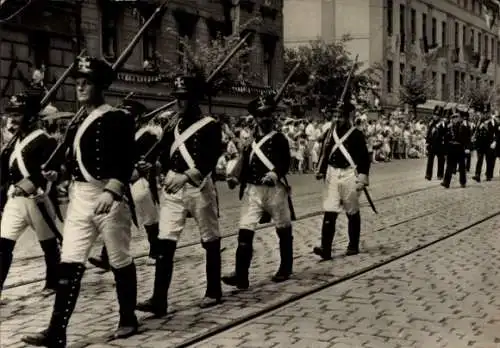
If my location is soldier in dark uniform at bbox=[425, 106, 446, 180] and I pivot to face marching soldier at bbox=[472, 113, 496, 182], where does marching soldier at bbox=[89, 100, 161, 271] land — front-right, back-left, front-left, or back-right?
back-right

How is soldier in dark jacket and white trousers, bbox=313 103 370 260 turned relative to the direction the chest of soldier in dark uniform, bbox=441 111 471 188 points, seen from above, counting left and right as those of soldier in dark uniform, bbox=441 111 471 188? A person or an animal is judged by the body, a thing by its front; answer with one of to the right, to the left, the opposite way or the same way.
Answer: the same way

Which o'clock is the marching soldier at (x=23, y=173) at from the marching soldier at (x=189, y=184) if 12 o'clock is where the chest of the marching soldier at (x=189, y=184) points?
the marching soldier at (x=23, y=173) is roughly at 2 o'clock from the marching soldier at (x=189, y=184).

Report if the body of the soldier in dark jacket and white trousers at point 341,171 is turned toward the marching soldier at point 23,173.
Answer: yes

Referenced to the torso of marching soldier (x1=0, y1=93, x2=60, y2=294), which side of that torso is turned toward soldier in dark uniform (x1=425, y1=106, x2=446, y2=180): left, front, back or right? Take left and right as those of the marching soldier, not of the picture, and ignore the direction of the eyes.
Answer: back

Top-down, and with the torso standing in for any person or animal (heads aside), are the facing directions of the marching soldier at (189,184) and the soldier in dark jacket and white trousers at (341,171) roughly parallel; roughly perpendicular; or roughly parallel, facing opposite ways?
roughly parallel

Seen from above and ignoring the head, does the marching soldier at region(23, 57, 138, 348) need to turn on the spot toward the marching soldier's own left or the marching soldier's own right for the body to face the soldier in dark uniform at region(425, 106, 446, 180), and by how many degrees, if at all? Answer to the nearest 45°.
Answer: approximately 180°

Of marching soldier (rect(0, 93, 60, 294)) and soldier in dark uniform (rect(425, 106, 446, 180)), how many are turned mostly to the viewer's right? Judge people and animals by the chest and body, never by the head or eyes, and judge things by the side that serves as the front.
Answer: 0

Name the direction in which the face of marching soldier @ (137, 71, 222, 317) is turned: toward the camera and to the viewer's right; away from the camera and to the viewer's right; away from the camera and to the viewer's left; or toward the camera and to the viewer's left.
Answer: toward the camera and to the viewer's left

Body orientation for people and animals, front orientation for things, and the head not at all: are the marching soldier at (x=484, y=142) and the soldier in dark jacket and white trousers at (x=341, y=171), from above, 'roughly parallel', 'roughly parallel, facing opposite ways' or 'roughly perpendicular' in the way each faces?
roughly parallel

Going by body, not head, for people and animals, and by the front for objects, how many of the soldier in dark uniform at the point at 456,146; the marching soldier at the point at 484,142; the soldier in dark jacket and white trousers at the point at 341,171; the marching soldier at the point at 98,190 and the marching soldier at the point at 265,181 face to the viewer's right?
0

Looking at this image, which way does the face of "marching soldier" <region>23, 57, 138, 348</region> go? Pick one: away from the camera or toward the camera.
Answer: toward the camera

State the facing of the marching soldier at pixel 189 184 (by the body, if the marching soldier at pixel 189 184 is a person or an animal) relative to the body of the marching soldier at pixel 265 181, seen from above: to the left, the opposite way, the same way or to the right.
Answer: the same way

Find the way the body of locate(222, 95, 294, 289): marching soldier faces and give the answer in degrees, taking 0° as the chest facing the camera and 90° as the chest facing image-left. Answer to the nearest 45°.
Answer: approximately 45°

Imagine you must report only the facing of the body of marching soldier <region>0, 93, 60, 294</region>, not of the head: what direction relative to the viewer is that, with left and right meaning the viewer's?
facing the viewer and to the left of the viewer

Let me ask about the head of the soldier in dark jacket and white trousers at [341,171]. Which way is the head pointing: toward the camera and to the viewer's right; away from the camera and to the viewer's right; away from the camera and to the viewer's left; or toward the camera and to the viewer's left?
toward the camera and to the viewer's left
